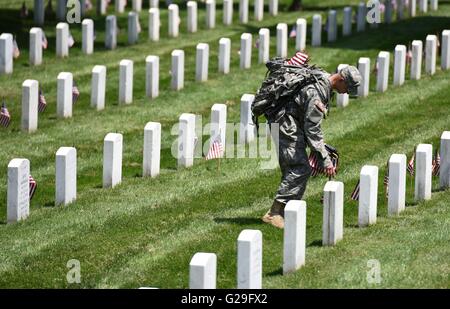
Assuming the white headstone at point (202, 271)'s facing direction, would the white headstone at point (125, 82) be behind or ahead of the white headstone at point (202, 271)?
behind

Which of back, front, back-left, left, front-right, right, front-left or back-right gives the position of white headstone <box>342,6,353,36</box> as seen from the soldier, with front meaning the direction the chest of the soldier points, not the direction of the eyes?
left

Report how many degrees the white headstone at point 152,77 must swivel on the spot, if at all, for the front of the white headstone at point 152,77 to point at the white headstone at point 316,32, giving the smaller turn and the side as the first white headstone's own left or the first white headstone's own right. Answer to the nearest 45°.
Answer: approximately 90° to the first white headstone's own left

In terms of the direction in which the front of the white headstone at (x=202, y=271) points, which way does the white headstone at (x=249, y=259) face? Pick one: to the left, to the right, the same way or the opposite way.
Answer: the same way

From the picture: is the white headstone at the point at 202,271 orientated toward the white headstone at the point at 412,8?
no

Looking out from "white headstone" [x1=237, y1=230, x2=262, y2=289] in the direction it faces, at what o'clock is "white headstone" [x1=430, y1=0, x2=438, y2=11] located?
"white headstone" [x1=430, y1=0, x2=438, y2=11] is roughly at 8 o'clock from "white headstone" [x1=237, y1=230, x2=262, y2=289].

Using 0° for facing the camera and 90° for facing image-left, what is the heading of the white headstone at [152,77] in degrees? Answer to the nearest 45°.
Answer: approximately 315°

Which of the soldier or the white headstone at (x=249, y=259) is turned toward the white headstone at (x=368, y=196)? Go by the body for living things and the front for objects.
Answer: the soldier

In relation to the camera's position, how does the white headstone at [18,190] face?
facing the viewer and to the right of the viewer

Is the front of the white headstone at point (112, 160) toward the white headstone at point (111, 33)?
no

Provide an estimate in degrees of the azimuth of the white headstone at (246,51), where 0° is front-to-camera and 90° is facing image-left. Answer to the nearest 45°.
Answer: approximately 315°

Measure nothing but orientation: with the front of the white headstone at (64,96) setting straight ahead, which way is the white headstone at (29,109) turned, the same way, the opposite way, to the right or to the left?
the same way
